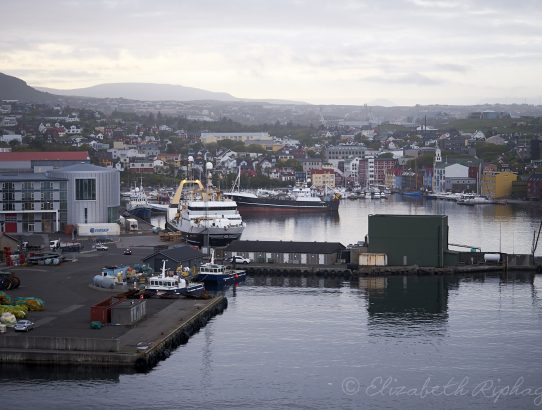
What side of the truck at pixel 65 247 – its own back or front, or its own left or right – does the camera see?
left

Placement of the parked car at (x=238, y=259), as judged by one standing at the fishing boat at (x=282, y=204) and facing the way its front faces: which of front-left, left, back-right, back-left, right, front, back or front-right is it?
left

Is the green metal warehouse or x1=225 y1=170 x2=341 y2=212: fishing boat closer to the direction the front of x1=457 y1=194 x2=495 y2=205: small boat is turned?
the fishing boat

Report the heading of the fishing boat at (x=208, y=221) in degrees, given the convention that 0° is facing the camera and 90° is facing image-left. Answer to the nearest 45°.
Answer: approximately 315°

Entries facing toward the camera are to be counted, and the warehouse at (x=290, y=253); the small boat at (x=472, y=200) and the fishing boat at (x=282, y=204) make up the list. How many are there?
1

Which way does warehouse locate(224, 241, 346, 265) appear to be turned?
toward the camera

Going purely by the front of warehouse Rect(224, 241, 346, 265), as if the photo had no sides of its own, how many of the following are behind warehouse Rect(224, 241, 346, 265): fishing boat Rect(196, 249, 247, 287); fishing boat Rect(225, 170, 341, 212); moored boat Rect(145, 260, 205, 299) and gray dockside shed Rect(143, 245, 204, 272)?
1

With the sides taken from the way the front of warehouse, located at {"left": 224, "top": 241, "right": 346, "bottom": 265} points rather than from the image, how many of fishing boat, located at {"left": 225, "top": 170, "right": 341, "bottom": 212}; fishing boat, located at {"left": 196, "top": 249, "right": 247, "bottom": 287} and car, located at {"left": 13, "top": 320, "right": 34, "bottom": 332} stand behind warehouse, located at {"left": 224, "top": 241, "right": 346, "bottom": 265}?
1

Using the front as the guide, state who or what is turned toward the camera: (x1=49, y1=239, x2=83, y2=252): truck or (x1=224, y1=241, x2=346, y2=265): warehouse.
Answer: the warehouse

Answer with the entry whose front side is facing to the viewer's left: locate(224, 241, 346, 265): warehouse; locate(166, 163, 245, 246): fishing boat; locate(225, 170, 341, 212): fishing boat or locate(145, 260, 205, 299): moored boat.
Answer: locate(225, 170, 341, 212): fishing boat

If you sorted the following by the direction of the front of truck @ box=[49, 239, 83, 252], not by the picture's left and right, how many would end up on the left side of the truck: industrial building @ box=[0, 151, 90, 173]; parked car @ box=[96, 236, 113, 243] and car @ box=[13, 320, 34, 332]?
1

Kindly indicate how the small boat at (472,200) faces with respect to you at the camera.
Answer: facing to the left of the viewer

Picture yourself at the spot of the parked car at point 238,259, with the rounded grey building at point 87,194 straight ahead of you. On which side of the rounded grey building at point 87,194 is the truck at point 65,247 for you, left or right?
left

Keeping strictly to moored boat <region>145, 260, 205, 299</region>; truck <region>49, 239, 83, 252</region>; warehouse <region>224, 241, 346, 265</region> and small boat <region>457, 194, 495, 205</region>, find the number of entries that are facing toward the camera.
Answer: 1

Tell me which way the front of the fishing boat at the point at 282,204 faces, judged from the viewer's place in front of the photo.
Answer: facing to the left of the viewer
